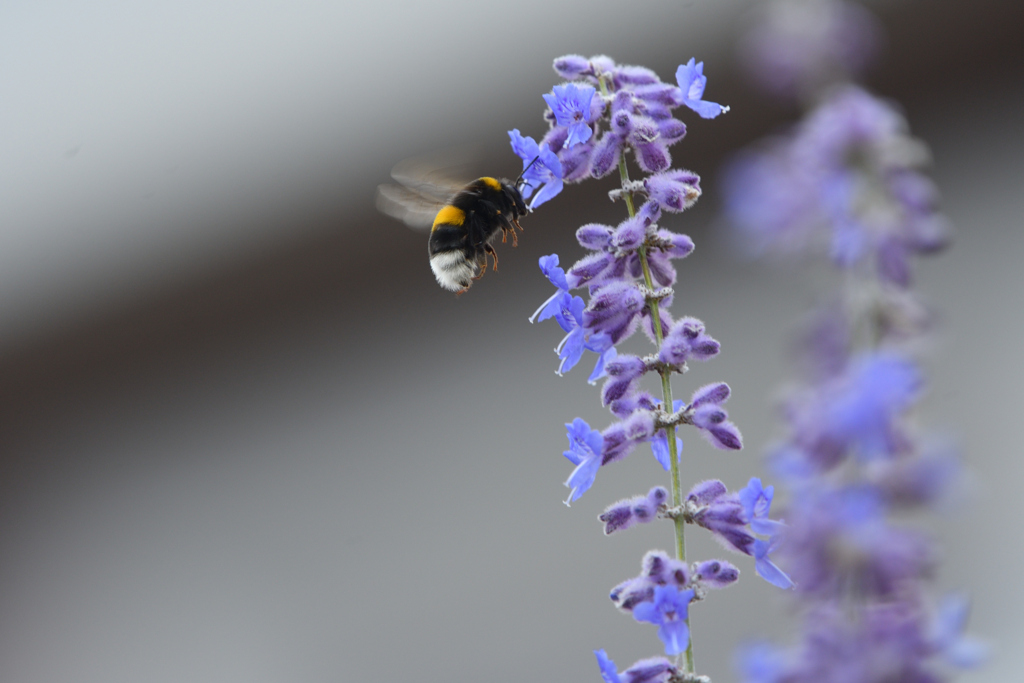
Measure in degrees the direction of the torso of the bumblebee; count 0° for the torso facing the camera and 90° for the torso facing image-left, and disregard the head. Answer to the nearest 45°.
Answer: approximately 270°
